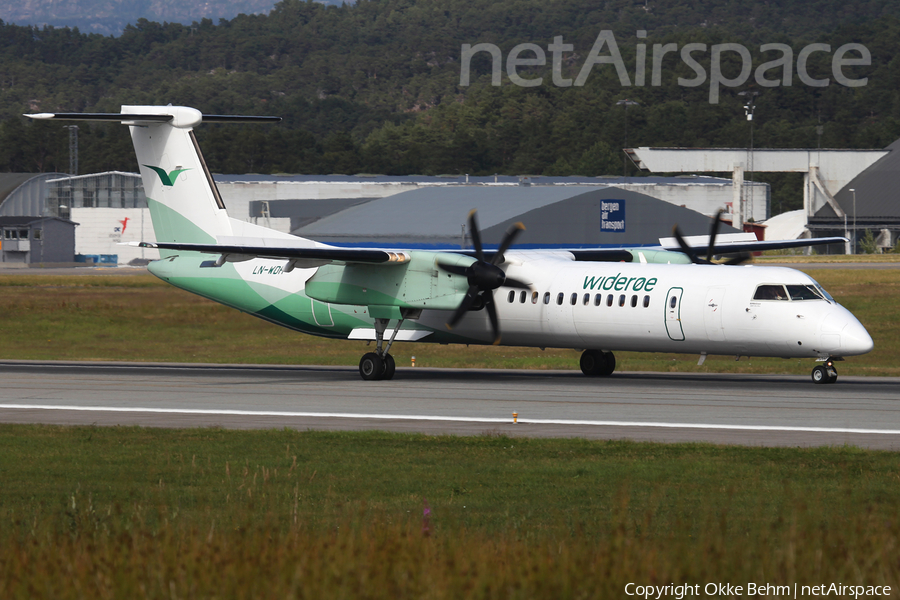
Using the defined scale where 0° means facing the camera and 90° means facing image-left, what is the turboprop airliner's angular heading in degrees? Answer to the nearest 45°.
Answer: approximately 315°
